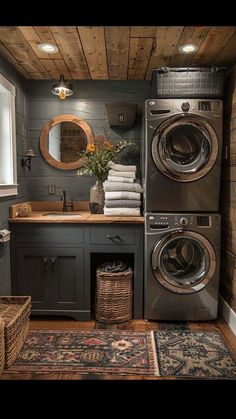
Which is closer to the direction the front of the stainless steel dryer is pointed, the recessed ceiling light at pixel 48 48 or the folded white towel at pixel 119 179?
the recessed ceiling light

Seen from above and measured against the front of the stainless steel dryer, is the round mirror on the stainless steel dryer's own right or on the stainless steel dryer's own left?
on the stainless steel dryer's own right

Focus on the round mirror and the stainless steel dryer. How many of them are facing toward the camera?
2

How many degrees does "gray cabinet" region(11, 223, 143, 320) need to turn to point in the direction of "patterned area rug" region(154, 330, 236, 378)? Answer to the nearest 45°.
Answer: approximately 45° to its left

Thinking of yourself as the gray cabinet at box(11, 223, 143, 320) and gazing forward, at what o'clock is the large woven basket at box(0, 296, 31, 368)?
The large woven basket is roughly at 1 o'clock from the gray cabinet.

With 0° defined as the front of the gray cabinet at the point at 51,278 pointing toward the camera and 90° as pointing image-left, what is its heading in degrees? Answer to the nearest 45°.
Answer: approximately 0°
